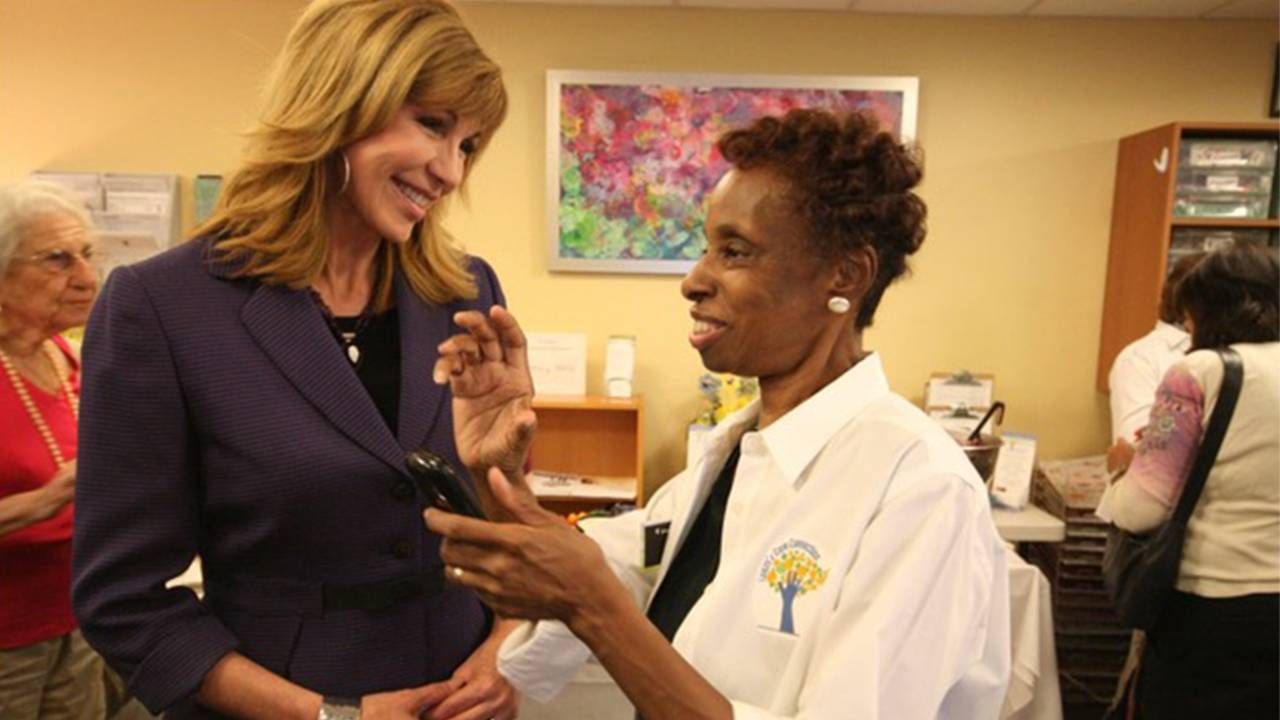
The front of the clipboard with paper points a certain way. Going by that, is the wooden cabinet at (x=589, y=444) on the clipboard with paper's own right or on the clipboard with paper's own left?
on the clipboard with paper's own right

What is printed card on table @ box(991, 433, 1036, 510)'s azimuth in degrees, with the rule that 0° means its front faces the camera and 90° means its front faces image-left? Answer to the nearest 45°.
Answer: approximately 0°

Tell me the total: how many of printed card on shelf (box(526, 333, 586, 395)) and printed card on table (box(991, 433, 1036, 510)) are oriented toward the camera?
2

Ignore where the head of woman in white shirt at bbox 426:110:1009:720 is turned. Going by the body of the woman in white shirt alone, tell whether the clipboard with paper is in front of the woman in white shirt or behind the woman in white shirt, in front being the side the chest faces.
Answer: behind

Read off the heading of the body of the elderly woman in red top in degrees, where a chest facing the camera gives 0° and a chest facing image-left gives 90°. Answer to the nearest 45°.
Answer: approximately 315°

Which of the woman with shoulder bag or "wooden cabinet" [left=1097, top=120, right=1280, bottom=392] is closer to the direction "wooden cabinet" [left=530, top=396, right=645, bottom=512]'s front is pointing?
the woman with shoulder bag

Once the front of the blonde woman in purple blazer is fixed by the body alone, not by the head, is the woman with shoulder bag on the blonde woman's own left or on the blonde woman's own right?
on the blonde woman's own left
